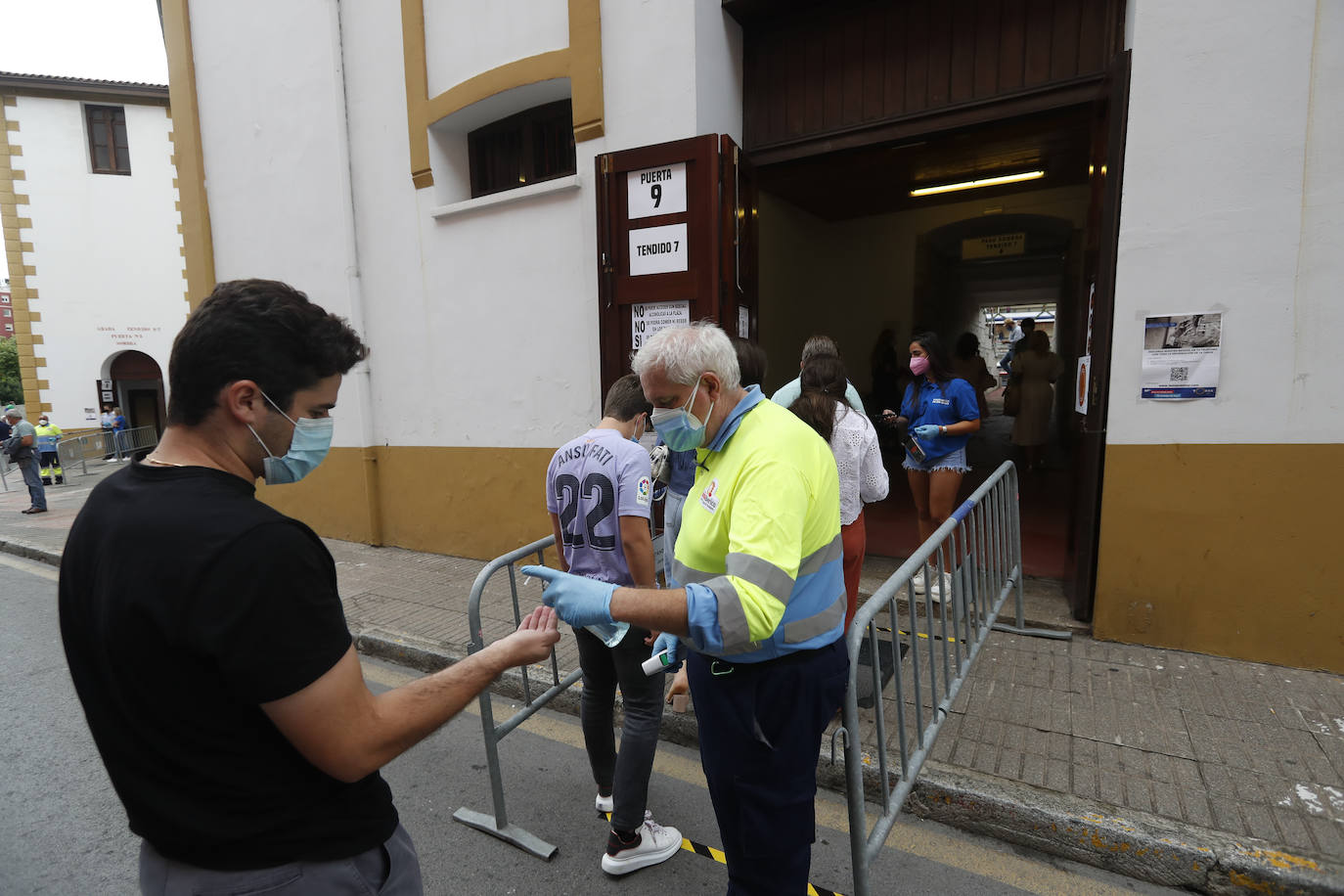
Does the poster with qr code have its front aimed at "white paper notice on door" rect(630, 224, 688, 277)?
no

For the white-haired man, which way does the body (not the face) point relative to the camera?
to the viewer's left

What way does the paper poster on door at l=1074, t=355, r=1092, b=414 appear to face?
to the viewer's left

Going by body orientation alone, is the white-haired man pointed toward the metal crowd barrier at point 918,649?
no

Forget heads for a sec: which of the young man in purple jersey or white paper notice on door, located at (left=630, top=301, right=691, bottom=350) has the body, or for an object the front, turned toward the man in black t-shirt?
the white paper notice on door

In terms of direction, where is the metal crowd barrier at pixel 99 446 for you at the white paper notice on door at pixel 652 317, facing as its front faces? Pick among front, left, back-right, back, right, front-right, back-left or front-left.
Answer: back-right

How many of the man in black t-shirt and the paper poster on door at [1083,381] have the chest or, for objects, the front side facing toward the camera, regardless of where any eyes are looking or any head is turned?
0

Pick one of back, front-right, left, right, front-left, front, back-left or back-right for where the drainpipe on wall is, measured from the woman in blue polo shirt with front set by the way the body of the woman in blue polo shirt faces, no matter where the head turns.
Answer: front-right

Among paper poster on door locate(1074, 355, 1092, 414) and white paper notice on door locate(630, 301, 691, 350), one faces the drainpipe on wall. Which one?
the paper poster on door

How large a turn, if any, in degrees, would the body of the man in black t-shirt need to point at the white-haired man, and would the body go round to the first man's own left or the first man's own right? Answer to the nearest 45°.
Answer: approximately 45° to the first man's own right

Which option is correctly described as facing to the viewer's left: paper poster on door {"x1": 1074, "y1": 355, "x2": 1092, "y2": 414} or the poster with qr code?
the paper poster on door

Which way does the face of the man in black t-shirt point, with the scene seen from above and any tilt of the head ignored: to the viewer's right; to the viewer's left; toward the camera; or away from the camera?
to the viewer's right

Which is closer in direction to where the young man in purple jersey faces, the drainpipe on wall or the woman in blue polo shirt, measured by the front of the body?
the woman in blue polo shirt

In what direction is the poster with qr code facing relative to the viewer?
toward the camera

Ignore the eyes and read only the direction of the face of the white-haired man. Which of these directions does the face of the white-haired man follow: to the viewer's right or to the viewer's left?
to the viewer's left

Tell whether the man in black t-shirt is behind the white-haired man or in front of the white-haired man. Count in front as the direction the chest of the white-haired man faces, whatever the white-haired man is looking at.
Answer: in front

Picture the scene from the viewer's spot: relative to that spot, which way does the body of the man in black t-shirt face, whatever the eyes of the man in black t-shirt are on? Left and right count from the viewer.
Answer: facing away from the viewer and to the right of the viewer

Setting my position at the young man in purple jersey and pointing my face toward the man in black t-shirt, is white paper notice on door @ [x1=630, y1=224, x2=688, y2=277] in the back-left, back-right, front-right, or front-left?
back-right
